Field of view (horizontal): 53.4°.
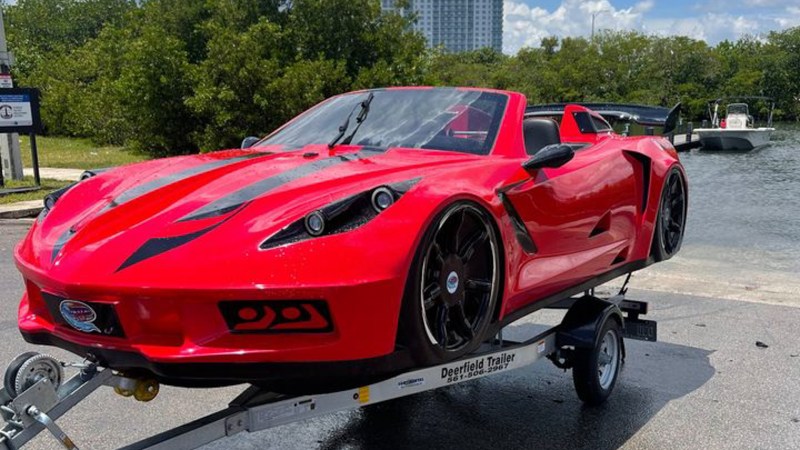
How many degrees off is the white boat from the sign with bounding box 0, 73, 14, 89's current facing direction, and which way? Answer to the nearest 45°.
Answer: approximately 90° to its left

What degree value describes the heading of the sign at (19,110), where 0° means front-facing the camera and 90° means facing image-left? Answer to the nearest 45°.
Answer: approximately 0°

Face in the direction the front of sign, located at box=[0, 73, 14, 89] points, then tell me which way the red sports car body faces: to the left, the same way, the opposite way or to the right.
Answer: to the right

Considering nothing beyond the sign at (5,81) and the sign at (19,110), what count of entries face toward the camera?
2

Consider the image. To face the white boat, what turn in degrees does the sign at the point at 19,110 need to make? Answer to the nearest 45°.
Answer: approximately 90° to its left

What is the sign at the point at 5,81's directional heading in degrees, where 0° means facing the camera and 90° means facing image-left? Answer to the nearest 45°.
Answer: approximately 0°

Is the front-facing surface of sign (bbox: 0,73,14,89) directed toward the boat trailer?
yes

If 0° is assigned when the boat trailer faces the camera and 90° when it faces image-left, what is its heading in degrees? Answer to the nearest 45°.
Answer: approximately 45°

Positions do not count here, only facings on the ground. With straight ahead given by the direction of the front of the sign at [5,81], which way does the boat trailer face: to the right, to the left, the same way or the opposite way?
to the right

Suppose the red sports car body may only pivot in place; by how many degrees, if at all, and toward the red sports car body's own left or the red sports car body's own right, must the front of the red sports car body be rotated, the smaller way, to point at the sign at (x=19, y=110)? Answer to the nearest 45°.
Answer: approximately 90° to the red sports car body's own right

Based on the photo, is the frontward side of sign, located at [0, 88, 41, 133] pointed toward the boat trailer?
yes
